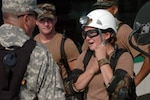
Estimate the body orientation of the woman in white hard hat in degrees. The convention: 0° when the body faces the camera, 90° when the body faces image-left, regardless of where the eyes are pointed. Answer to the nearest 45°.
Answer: approximately 45°

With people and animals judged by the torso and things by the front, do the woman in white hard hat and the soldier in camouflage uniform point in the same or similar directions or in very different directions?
very different directions

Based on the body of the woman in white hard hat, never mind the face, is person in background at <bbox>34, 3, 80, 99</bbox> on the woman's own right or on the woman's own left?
on the woman's own right

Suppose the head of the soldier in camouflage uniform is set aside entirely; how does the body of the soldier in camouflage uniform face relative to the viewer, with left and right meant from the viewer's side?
facing away from the viewer and to the right of the viewer

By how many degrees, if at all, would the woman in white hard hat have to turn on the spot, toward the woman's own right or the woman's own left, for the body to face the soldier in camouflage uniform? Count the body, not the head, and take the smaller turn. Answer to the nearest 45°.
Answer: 0° — they already face them

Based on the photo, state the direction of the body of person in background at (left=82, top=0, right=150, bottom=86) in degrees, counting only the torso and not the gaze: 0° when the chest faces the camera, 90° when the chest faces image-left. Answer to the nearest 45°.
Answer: approximately 45°

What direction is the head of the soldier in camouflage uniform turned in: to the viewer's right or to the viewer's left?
to the viewer's right
